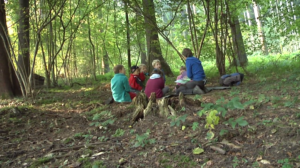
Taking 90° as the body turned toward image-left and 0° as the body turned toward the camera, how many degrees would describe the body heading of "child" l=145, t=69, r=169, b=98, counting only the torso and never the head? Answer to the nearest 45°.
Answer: approximately 180°

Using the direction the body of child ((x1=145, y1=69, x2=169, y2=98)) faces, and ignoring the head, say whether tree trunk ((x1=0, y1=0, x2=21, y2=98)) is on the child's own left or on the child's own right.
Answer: on the child's own left

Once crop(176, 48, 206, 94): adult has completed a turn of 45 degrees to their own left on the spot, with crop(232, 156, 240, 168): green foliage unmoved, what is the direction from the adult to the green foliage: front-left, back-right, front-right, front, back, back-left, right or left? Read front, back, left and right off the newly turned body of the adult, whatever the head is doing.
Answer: left

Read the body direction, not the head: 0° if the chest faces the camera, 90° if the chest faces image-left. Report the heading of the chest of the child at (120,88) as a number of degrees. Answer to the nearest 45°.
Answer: approximately 225°

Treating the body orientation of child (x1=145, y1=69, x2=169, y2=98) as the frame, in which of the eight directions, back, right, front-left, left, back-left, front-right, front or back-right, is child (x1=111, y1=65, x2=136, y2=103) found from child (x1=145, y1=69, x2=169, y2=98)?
left

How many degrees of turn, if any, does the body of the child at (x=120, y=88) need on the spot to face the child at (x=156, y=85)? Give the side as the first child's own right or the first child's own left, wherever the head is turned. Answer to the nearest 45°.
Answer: approximately 45° to the first child's own right

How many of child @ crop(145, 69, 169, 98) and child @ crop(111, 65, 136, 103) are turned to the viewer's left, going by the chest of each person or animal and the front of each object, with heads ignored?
0

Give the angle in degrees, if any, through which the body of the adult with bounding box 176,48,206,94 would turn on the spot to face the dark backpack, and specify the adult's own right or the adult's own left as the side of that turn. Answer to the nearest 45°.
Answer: approximately 135° to the adult's own right

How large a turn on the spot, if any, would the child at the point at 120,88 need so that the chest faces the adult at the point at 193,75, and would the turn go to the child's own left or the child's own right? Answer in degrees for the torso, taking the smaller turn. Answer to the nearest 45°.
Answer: approximately 45° to the child's own right

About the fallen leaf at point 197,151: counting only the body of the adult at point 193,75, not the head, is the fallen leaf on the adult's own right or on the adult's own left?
on the adult's own left

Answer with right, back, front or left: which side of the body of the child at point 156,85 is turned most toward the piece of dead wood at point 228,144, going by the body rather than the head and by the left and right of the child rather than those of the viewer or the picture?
back

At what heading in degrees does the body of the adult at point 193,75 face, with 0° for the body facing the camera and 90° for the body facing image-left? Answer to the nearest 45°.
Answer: approximately 135°

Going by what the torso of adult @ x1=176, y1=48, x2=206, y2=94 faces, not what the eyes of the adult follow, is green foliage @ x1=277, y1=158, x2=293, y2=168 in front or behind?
behind
